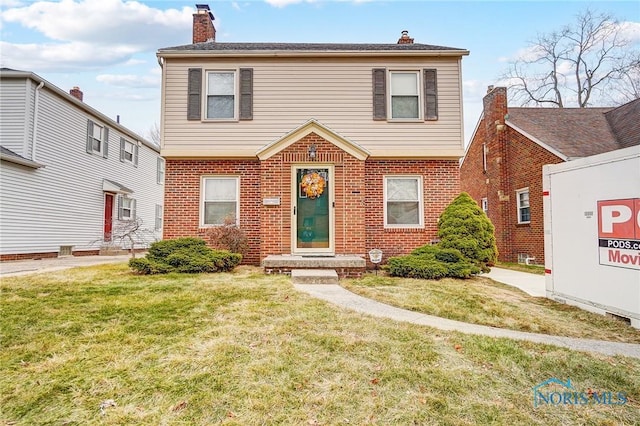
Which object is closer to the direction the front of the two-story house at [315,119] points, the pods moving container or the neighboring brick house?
the pods moving container

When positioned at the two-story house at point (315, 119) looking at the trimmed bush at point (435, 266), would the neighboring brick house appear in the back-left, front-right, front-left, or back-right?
front-left

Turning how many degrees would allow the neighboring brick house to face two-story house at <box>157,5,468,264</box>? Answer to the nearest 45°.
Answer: approximately 90° to its right

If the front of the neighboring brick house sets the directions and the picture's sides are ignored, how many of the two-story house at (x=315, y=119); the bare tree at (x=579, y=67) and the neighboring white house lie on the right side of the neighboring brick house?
2

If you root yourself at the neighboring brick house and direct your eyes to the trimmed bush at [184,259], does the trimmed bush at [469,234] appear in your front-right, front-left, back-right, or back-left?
front-left

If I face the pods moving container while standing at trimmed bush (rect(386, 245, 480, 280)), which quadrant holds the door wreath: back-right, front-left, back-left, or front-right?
back-right

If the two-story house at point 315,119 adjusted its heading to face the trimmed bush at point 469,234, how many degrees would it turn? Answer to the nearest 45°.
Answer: approximately 90° to its left

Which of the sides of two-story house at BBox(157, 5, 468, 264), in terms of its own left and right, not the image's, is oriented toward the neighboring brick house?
left

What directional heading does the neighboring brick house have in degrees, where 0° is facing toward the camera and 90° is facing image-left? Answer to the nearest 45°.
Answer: approximately 315°

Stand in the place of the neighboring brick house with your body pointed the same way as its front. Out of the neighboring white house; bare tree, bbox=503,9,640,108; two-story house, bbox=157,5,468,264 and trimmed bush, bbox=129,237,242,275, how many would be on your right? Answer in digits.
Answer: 3

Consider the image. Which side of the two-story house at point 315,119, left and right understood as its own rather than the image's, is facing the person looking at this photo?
front

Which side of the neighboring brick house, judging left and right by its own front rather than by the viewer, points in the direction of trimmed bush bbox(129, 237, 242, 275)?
right

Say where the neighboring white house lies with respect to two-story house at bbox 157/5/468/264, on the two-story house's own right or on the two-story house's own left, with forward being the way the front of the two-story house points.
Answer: on the two-story house's own right

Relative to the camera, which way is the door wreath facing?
toward the camera
